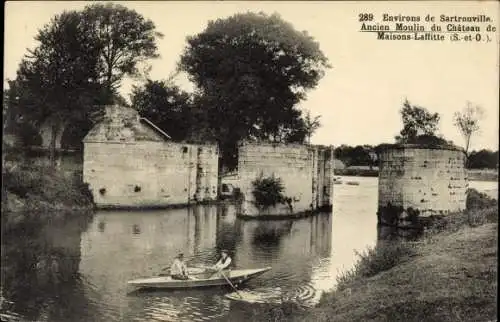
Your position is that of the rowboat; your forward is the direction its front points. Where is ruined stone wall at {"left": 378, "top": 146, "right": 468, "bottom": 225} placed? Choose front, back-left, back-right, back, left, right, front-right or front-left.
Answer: front-left

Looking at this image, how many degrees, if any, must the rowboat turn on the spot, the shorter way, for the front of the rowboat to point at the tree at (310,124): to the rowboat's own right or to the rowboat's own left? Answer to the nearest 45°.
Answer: approximately 90° to the rowboat's own left

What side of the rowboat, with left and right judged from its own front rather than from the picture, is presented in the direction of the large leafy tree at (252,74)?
left

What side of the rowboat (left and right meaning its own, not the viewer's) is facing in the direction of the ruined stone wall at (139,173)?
left

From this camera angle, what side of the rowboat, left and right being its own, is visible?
right

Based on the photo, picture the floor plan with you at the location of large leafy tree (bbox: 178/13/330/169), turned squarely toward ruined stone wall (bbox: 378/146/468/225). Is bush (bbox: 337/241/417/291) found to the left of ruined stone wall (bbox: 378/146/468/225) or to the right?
right

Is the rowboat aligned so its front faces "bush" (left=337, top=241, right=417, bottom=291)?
yes

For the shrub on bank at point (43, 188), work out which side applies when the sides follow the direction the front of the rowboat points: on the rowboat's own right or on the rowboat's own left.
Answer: on the rowboat's own left
